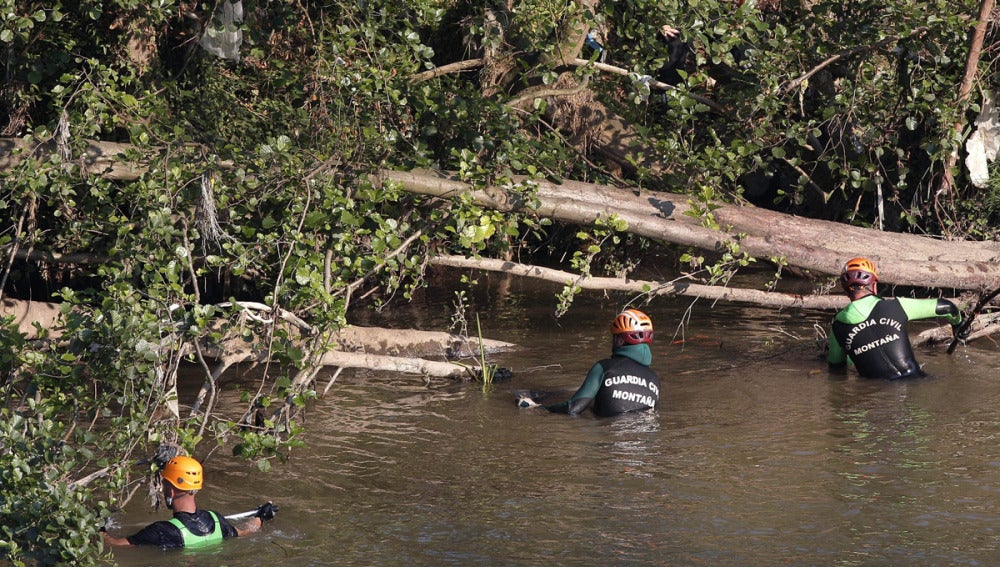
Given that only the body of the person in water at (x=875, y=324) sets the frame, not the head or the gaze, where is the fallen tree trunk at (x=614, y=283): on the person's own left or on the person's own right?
on the person's own left

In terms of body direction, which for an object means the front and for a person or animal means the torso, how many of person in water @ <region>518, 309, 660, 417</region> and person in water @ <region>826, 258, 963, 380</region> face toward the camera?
0

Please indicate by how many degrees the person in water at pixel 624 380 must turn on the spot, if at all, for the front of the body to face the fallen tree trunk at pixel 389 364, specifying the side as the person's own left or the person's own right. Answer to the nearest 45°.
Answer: approximately 45° to the person's own left

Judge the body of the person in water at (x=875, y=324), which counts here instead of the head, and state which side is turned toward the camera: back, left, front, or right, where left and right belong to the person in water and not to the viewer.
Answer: back

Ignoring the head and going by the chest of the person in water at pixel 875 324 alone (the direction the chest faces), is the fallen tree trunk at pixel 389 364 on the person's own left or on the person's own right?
on the person's own left

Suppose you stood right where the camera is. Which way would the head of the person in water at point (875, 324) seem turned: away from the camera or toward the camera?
away from the camera

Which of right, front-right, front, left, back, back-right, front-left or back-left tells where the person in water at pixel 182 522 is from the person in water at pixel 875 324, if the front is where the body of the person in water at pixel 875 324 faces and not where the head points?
back-left

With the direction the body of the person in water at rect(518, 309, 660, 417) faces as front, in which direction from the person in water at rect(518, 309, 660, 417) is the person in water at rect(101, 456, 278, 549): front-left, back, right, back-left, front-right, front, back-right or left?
left

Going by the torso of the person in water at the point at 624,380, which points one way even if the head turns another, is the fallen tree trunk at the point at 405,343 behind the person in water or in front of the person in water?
in front
